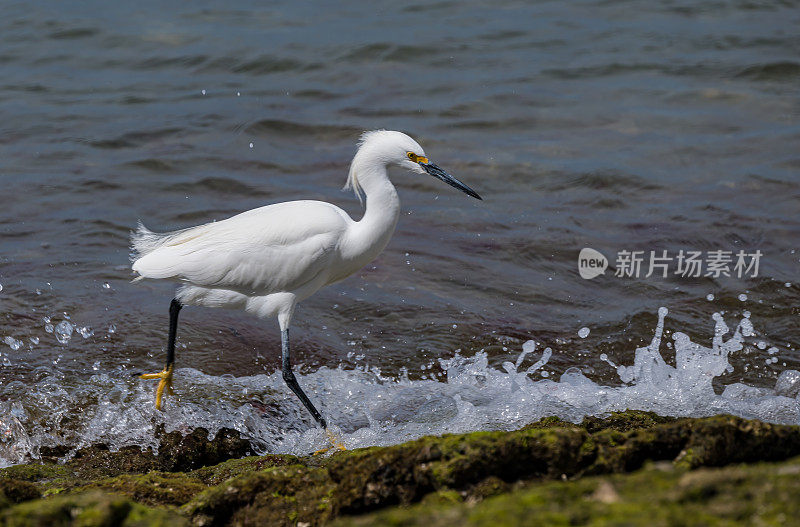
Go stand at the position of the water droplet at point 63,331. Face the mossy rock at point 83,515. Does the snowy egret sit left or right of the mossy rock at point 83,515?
left

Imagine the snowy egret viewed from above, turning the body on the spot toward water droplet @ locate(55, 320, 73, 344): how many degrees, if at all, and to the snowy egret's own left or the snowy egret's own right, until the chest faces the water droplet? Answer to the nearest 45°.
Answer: approximately 135° to the snowy egret's own left

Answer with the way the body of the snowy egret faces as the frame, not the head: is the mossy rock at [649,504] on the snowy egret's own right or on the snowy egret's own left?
on the snowy egret's own right

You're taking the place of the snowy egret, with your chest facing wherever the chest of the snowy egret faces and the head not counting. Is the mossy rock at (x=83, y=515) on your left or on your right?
on your right

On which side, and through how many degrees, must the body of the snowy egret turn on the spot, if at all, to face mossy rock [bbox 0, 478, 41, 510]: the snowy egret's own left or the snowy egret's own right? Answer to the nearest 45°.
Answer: approximately 90° to the snowy egret's own right

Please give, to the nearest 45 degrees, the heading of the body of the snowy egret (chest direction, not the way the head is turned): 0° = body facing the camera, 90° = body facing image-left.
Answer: approximately 270°

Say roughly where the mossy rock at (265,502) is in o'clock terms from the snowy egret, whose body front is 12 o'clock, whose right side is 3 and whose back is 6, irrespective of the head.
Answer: The mossy rock is roughly at 3 o'clock from the snowy egret.

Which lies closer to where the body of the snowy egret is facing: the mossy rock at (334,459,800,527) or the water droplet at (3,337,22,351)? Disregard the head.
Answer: the mossy rock
